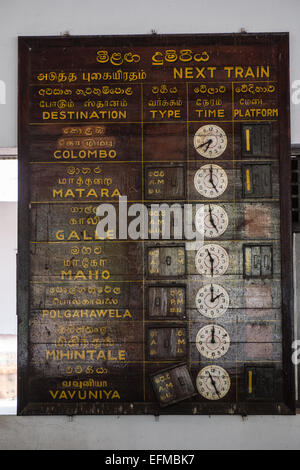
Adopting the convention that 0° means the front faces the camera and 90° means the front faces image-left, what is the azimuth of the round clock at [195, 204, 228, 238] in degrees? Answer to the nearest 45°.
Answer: approximately 0°
